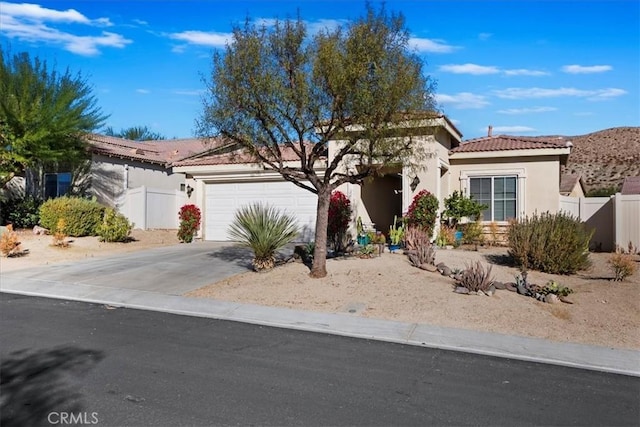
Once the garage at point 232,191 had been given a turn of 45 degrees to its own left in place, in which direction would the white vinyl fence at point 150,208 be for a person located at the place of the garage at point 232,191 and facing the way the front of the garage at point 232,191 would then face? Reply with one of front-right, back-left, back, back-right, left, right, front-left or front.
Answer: back

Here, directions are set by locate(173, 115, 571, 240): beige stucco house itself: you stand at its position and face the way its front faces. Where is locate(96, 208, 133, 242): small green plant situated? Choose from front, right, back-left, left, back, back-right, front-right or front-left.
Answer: right

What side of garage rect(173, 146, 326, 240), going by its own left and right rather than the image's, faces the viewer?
front

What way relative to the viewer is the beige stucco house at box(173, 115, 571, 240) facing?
toward the camera

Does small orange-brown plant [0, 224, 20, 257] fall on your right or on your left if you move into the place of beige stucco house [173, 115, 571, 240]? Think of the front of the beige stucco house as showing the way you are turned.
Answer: on your right

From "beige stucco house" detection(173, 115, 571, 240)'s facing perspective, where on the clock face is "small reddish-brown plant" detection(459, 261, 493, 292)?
The small reddish-brown plant is roughly at 12 o'clock from the beige stucco house.

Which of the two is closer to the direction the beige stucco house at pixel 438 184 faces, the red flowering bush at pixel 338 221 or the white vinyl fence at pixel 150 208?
the red flowering bush

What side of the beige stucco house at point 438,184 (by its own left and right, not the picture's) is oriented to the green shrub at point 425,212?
front

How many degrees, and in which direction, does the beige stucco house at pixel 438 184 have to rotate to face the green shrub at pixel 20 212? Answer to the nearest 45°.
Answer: approximately 90° to its right

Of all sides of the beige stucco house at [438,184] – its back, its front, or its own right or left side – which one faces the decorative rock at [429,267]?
front

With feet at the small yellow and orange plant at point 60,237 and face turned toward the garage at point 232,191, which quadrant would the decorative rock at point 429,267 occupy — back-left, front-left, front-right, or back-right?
front-right
